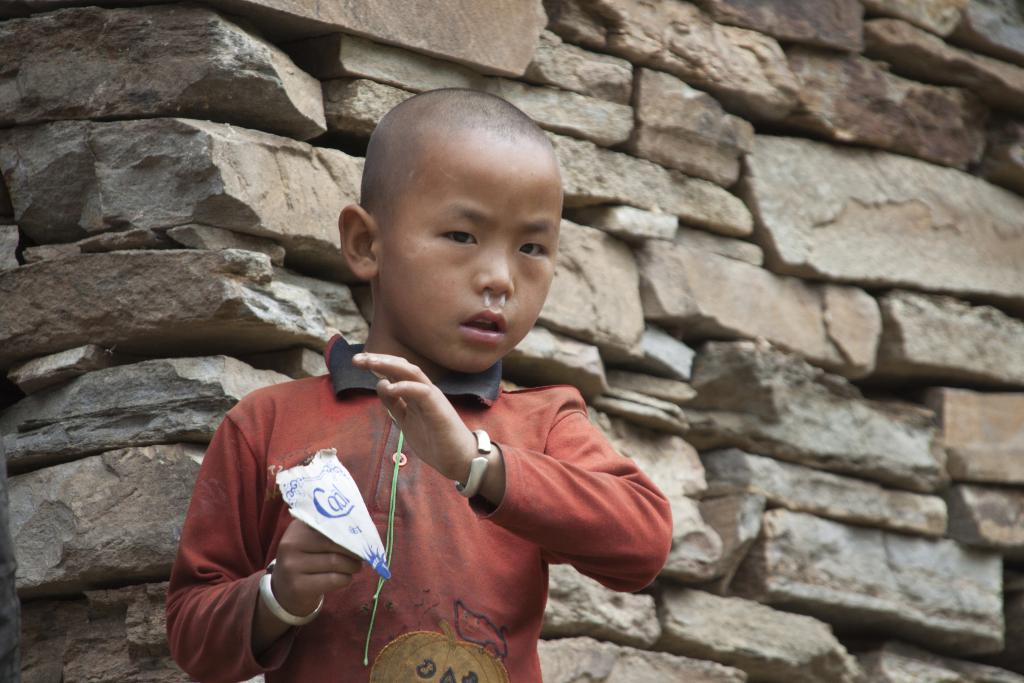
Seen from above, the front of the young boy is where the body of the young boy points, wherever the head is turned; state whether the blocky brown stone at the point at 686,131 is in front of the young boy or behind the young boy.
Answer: behind

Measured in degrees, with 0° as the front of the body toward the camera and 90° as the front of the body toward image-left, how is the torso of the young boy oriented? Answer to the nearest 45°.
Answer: approximately 0°

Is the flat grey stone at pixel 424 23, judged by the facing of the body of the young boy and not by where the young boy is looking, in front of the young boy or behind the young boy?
behind

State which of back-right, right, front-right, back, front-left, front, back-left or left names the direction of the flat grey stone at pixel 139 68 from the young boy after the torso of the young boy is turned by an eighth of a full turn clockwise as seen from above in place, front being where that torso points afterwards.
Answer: right

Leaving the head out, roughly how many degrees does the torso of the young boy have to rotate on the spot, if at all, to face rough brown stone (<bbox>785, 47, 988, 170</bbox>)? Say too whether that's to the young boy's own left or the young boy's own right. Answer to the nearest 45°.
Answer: approximately 135° to the young boy's own left

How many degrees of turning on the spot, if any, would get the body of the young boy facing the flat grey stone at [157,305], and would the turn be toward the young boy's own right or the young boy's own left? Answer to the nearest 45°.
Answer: approximately 135° to the young boy's own right
